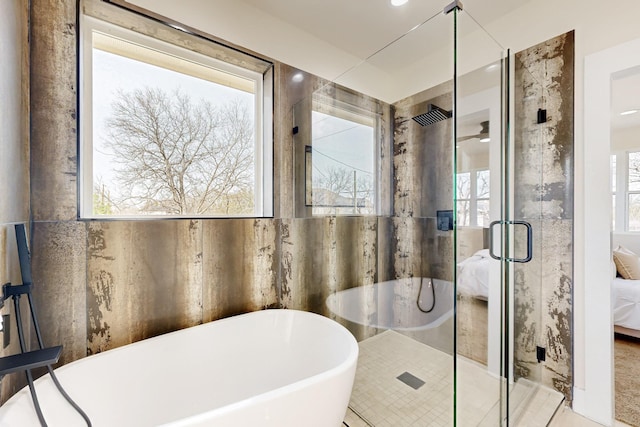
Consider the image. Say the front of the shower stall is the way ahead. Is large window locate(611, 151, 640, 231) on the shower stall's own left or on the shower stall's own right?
on the shower stall's own left

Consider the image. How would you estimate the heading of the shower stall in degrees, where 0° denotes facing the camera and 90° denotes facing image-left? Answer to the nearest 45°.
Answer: approximately 315°

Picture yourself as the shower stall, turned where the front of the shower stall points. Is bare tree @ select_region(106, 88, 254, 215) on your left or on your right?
on your right

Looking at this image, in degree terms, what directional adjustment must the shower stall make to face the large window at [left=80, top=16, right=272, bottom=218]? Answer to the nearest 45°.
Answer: approximately 90° to its right

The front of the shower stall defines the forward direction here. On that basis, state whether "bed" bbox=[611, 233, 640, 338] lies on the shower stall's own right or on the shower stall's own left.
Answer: on the shower stall's own left

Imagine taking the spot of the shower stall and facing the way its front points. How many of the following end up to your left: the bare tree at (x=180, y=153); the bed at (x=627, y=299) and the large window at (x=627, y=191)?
2

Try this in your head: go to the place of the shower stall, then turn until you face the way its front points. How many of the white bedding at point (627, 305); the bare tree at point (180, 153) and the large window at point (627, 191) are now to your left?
2

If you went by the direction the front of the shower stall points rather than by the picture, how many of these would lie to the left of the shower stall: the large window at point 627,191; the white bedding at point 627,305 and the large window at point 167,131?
2

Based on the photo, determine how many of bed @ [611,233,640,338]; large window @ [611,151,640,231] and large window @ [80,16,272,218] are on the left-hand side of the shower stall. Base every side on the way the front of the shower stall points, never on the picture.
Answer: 2

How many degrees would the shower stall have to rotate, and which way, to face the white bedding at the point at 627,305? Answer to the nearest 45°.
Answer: approximately 90° to its left
